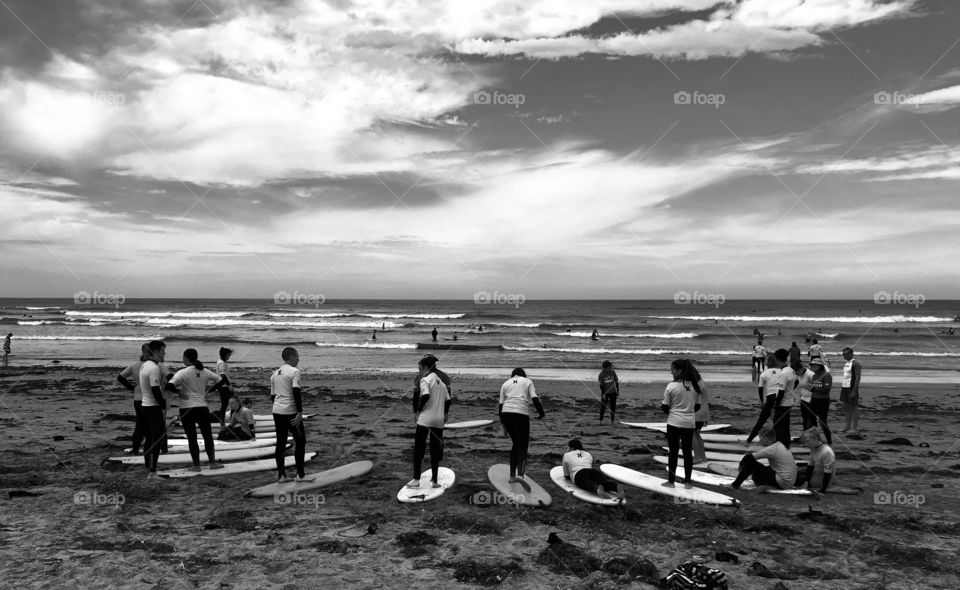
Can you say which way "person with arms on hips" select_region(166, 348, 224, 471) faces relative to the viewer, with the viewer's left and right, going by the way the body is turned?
facing away from the viewer

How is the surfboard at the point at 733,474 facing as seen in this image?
to the viewer's left

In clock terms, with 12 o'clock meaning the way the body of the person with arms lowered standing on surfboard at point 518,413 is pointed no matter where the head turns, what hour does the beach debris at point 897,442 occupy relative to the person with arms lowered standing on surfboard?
The beach debris is roughly at 2 o'clock from the person with arms lowered standing on surfboard.

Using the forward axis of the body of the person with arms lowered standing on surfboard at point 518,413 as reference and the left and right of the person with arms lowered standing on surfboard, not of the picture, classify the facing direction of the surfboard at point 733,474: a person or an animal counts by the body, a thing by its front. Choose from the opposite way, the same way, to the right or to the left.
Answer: to the left

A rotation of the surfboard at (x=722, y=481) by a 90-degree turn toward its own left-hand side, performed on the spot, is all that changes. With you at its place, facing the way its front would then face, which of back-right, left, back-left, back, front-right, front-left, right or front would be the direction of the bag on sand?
front

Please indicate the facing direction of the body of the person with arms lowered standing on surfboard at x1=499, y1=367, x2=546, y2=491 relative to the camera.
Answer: away from the camera

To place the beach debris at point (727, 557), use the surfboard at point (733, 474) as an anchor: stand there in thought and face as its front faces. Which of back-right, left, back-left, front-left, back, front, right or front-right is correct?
left

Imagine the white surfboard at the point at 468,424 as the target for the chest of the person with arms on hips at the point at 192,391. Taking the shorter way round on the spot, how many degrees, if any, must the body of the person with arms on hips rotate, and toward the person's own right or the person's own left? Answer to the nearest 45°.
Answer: approximately 45° to the person's own right

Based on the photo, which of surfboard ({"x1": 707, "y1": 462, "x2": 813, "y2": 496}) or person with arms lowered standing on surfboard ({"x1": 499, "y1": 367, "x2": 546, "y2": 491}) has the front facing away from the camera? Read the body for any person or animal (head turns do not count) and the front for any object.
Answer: the person with arms lowered standing on surfboard

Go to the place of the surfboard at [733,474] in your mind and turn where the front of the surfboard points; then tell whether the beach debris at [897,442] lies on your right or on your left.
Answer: on your right
